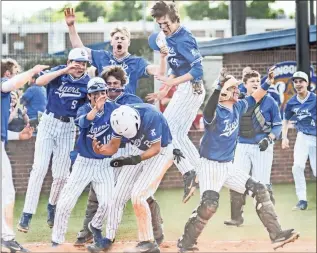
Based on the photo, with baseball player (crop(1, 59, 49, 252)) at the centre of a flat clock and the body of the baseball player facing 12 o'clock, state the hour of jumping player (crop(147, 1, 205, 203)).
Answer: The jumping player is roughly at 12 o'clock from the baseball player.

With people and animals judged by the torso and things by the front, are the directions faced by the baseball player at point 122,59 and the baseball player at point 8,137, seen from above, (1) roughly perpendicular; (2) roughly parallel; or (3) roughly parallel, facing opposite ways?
roughly perpendicular

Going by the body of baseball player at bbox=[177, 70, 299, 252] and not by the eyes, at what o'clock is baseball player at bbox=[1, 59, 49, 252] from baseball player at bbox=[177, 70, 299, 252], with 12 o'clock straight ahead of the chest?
baseball player at bbox=[1, 59, 49, 252] is roughly at 4 o'clock from baseball player at bbox=[177, 70, 299, 252].

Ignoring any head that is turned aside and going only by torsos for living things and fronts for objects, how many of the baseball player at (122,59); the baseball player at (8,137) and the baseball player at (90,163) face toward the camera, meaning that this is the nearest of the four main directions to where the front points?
2

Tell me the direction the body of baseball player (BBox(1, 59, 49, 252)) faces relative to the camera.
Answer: to the viewer's right

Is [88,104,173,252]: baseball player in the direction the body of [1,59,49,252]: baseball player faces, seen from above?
yes

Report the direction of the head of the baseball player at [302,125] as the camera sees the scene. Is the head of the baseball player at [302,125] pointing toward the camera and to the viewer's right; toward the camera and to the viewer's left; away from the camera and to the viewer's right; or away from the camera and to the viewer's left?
toward the camera and to the viewer's left

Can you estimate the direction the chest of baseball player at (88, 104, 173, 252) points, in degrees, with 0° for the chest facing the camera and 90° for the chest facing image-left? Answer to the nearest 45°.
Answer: approximately 45°

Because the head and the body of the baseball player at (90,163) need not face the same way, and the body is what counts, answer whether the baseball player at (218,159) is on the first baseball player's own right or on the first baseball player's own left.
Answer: on the first baseball player's own left
